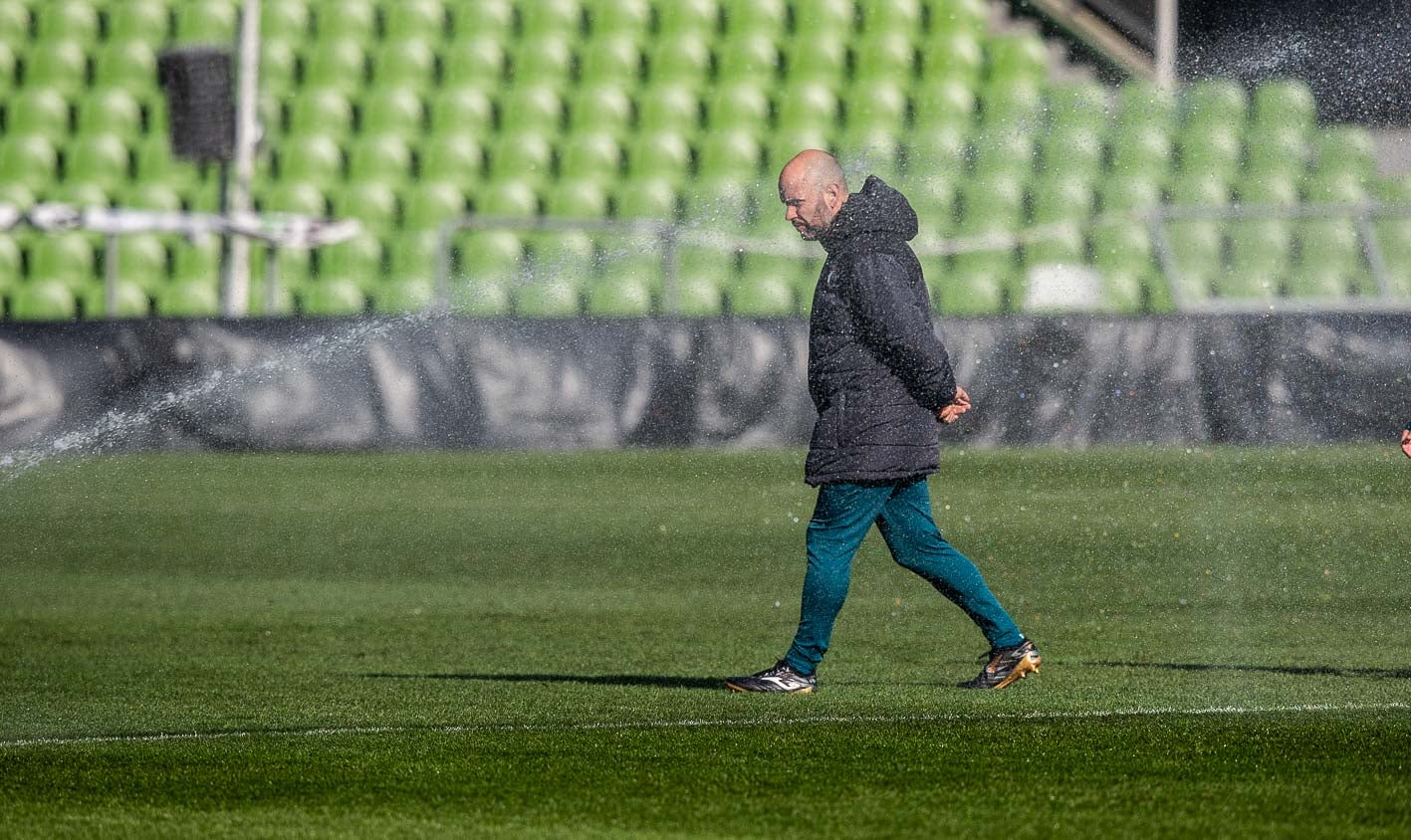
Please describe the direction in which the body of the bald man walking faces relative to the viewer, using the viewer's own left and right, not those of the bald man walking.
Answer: facing to the left of the viewer

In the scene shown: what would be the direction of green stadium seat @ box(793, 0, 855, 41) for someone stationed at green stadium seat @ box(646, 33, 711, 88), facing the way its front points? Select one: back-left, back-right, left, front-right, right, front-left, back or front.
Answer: left

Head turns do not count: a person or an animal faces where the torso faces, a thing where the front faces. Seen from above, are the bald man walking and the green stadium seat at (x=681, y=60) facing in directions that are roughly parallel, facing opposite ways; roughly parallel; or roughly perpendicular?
roughly perpendicular

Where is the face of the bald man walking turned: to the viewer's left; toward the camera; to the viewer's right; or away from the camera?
to the viewer's left

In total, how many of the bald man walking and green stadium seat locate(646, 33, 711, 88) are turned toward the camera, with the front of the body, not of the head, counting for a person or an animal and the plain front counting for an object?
1

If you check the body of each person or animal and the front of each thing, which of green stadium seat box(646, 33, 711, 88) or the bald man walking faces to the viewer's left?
the bald man walking

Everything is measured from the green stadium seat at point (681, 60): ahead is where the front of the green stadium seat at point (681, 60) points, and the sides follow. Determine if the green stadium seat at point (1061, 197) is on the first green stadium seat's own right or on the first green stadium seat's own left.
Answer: on the first green stadium seat's own left

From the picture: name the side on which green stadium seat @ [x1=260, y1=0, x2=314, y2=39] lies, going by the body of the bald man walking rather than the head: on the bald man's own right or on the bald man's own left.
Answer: on the bald man's own right

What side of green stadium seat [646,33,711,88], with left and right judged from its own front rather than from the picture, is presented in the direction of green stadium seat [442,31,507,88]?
right

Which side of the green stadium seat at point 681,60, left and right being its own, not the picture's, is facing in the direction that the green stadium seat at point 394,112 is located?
right

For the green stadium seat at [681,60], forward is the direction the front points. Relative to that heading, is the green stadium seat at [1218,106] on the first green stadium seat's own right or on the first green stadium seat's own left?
on the first green stadium seat's own left

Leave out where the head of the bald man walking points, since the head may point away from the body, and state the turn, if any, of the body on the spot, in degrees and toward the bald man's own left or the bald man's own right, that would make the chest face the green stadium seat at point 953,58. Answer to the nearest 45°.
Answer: approximately 90° to the bald man's own right

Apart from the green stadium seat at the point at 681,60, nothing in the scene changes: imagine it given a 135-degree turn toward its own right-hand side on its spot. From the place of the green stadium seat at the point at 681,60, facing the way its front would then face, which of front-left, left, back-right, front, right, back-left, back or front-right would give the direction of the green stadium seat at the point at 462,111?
front-left

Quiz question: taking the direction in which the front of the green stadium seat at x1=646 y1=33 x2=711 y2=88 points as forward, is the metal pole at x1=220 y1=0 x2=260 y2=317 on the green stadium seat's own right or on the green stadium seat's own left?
on the green stadium seat's own right
